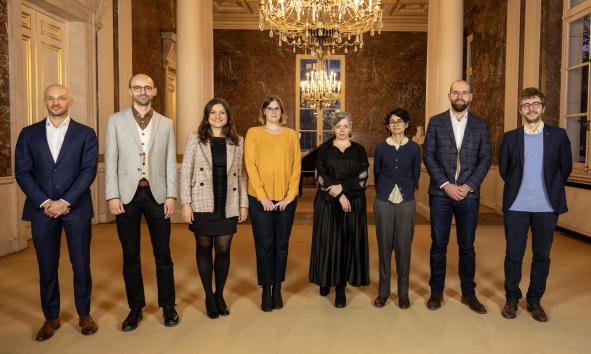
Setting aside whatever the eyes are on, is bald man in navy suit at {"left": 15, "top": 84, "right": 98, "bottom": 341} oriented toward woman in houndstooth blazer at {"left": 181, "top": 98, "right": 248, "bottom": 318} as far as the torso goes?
no

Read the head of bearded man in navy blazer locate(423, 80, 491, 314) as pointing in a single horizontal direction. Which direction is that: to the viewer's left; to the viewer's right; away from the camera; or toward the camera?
toward the camera

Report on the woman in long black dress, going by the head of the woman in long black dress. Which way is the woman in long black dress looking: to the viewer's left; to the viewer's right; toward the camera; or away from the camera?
toward the camera

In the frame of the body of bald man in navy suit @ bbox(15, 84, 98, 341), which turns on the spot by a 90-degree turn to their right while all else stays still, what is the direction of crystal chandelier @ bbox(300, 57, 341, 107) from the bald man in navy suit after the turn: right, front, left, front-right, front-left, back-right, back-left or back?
back-right

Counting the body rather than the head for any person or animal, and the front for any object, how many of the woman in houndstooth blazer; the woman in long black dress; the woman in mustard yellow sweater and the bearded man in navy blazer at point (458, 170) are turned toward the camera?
4

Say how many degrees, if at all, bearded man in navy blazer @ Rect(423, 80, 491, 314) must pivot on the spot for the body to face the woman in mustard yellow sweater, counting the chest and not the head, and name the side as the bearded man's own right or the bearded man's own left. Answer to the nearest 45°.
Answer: approximately 90° to the bearded man's own right

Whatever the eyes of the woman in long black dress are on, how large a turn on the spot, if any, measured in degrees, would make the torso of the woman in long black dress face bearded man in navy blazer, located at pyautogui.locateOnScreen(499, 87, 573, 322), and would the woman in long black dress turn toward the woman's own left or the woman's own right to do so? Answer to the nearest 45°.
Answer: approximately 90° to the woman's own left

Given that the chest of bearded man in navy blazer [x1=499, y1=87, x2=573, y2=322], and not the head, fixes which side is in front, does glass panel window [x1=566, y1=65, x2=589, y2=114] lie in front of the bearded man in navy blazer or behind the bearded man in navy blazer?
behind

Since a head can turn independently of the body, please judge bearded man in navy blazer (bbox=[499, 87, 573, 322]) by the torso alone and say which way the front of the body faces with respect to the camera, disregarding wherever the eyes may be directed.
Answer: toward the camera

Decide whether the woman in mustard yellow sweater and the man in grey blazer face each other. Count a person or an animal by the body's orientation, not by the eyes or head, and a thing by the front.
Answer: no

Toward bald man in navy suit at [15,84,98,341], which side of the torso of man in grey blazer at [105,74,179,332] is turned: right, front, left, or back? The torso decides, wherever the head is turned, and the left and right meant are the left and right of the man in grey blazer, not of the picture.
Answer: right

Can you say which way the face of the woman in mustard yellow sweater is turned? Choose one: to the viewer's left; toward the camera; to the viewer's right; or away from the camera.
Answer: toward the camera

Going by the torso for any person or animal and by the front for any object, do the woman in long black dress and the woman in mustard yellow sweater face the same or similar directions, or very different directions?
same or similar directions

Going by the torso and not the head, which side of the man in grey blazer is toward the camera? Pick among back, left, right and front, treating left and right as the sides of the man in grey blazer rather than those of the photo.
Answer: front

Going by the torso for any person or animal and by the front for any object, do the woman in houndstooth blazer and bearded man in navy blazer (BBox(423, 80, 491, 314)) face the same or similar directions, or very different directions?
same or similar directions

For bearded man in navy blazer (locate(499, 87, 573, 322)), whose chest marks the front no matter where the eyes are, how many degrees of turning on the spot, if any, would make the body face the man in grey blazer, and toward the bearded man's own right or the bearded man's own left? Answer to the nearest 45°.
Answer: approximately 45° to the bearded man's own right

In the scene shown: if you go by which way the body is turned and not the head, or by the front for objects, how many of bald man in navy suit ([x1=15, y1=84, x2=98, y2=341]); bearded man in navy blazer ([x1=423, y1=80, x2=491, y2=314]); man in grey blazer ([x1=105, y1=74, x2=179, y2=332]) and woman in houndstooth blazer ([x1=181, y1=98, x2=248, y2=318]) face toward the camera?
4

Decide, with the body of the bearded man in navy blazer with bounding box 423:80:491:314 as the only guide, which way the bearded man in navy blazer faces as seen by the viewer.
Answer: toward the camera

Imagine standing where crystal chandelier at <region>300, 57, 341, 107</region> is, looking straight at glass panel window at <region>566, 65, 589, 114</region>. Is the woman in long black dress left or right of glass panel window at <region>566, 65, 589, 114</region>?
right
